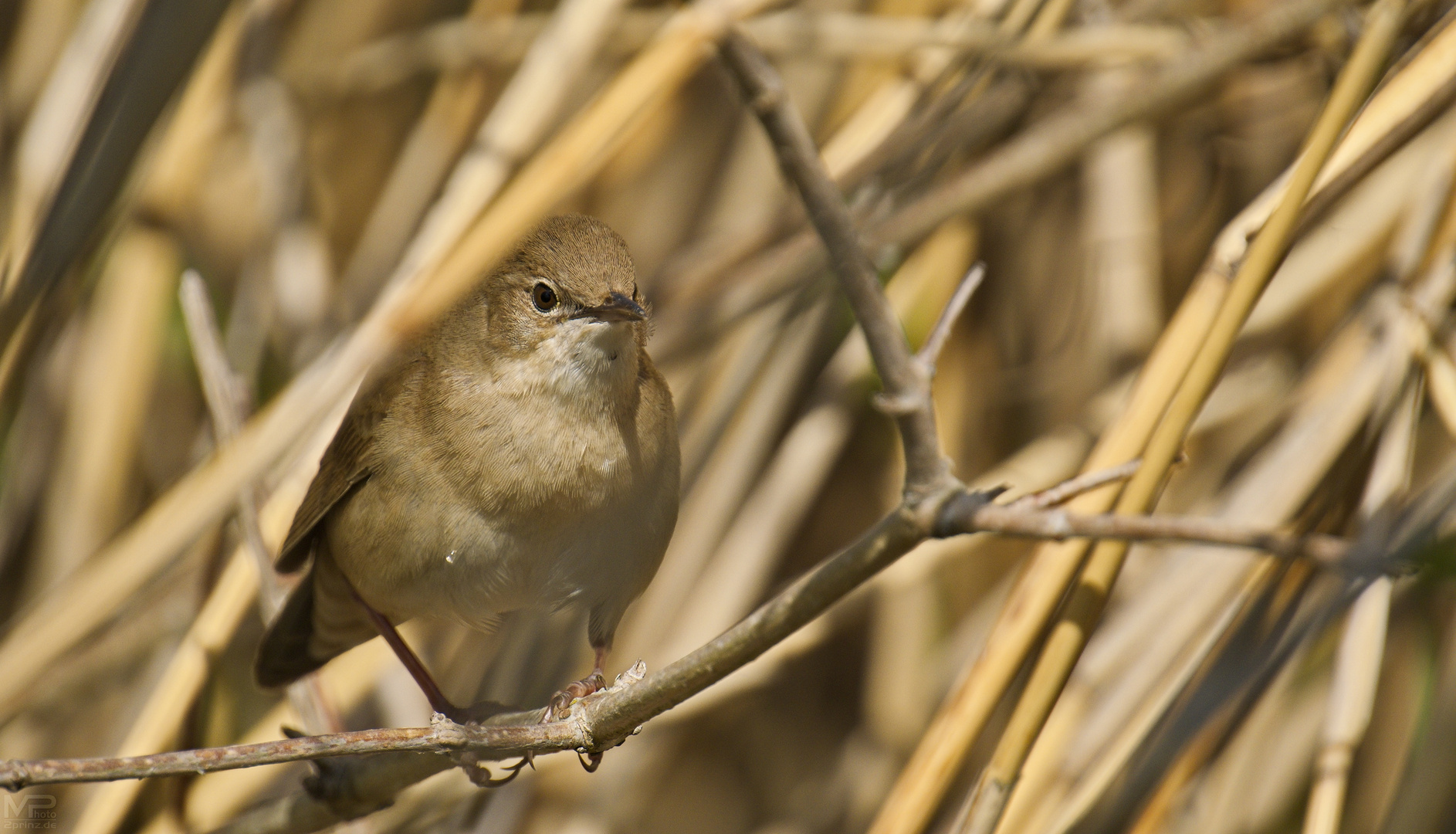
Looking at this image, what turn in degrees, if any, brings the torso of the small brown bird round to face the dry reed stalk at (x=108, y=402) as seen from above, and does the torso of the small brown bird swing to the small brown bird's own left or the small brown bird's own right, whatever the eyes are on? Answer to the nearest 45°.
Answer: approximately 180°

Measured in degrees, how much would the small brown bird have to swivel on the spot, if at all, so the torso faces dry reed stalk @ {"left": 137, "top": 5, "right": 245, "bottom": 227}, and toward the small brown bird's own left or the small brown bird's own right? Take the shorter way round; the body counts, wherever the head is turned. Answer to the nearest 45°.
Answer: approximately 180°

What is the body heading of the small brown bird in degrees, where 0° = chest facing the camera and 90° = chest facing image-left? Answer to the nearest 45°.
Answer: approximately 315°

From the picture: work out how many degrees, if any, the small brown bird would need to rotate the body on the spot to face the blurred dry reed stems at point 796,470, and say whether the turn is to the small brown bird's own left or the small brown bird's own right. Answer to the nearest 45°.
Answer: approximately 90° to the small brown bird's own left

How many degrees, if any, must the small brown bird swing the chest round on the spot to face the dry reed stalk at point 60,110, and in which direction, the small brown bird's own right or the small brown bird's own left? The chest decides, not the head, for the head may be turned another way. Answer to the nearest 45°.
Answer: approximately 180°
